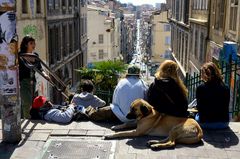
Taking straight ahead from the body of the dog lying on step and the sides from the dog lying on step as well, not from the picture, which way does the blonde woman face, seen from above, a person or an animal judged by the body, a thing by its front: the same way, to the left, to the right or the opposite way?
to the right

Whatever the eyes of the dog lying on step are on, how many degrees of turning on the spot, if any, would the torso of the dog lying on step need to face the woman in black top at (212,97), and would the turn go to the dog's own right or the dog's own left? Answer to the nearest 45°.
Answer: approximately 135° to the dog's own right

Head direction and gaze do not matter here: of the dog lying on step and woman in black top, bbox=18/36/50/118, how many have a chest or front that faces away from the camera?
0

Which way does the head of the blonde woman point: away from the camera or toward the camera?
away from the camera

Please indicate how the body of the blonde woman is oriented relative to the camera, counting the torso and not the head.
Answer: away from the camera

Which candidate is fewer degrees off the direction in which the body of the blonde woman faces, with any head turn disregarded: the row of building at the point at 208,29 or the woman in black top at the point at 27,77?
the row of building

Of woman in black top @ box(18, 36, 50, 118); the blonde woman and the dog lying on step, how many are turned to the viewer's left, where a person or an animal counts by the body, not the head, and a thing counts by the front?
1

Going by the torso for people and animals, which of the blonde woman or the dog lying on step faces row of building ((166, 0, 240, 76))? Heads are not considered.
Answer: the blonde woman

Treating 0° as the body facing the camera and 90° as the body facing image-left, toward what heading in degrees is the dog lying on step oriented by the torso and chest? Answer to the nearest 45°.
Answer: approximately 90°

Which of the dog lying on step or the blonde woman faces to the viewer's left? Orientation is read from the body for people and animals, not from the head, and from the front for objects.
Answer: the dog lying on step
